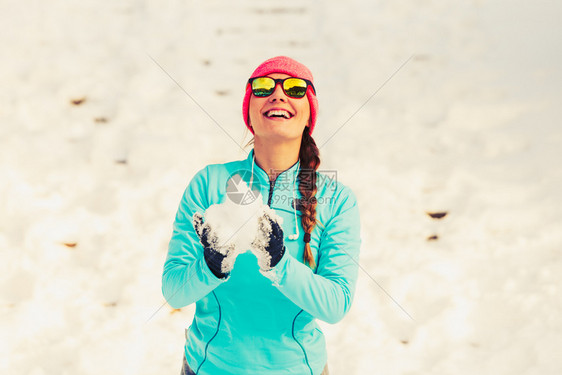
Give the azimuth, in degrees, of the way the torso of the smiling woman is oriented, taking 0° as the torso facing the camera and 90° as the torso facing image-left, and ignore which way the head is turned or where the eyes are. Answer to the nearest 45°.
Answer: approximately 0°
